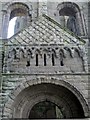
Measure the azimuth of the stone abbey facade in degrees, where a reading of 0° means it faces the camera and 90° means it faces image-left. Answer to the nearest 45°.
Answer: approximately 0°
